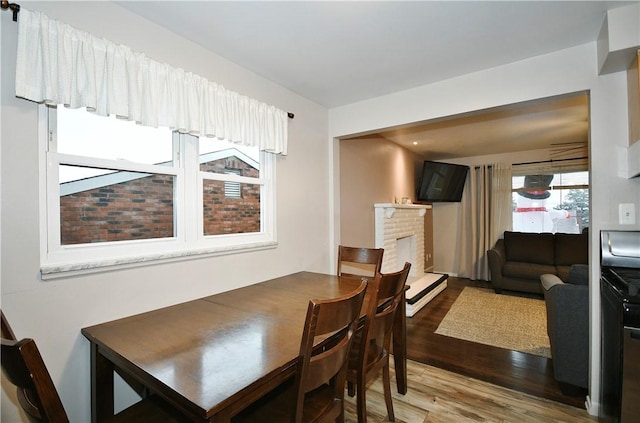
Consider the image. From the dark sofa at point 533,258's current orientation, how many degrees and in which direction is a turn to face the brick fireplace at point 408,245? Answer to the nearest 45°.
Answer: approximately 45° to its right

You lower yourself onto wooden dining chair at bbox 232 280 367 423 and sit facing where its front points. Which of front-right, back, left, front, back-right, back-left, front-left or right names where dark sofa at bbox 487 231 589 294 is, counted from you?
right

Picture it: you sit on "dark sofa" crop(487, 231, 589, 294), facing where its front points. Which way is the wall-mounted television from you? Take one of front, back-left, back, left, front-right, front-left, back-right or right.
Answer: right

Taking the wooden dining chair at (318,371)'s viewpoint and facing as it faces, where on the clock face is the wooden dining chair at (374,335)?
the wooden dining chair at (374,335) is roughly at 3 o'clock from the wooden dining chair at (318,371).

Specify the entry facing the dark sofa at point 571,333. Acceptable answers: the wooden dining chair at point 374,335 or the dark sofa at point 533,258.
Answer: the dark sofa at point 533,258

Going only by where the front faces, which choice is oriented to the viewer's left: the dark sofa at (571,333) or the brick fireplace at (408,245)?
the dark sofa

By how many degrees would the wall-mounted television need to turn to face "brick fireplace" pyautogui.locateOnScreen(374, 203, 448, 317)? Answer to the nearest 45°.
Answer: approximately 45° to its right

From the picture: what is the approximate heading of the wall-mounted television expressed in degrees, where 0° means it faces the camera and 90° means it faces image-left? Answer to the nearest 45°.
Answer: approximately 315°

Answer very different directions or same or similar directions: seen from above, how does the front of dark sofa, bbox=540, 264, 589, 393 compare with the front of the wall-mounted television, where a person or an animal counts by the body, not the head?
very different directions

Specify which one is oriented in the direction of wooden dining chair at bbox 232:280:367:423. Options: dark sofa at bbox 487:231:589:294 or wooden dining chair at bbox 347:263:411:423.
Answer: the dark sofa
